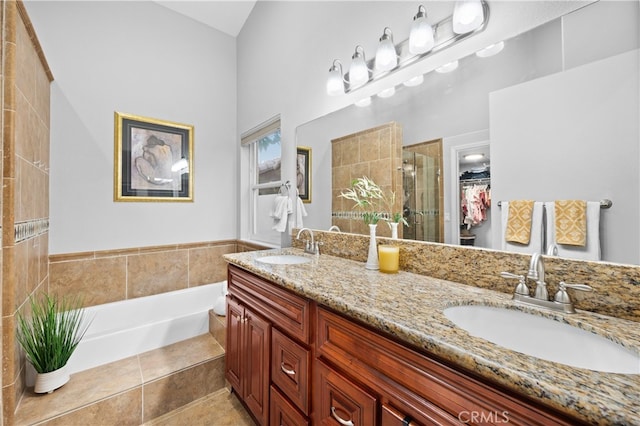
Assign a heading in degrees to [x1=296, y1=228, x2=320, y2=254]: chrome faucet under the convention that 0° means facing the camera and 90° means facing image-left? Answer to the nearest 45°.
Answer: approximately 45°

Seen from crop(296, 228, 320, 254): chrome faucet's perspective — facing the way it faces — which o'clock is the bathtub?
The bathtub is roughly at 2 o'clock from the chrome faucet.

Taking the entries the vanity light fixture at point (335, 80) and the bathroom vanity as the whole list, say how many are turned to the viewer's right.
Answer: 0

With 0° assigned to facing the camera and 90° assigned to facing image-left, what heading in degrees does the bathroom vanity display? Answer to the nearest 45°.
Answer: approximately 45°

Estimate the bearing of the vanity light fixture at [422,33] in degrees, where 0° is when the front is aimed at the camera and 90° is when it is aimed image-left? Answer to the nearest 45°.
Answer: approximately 45°

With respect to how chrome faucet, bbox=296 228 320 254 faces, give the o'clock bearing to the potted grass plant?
The potted grass plant is roughly at 1 o'clock from the chrome faucet.
